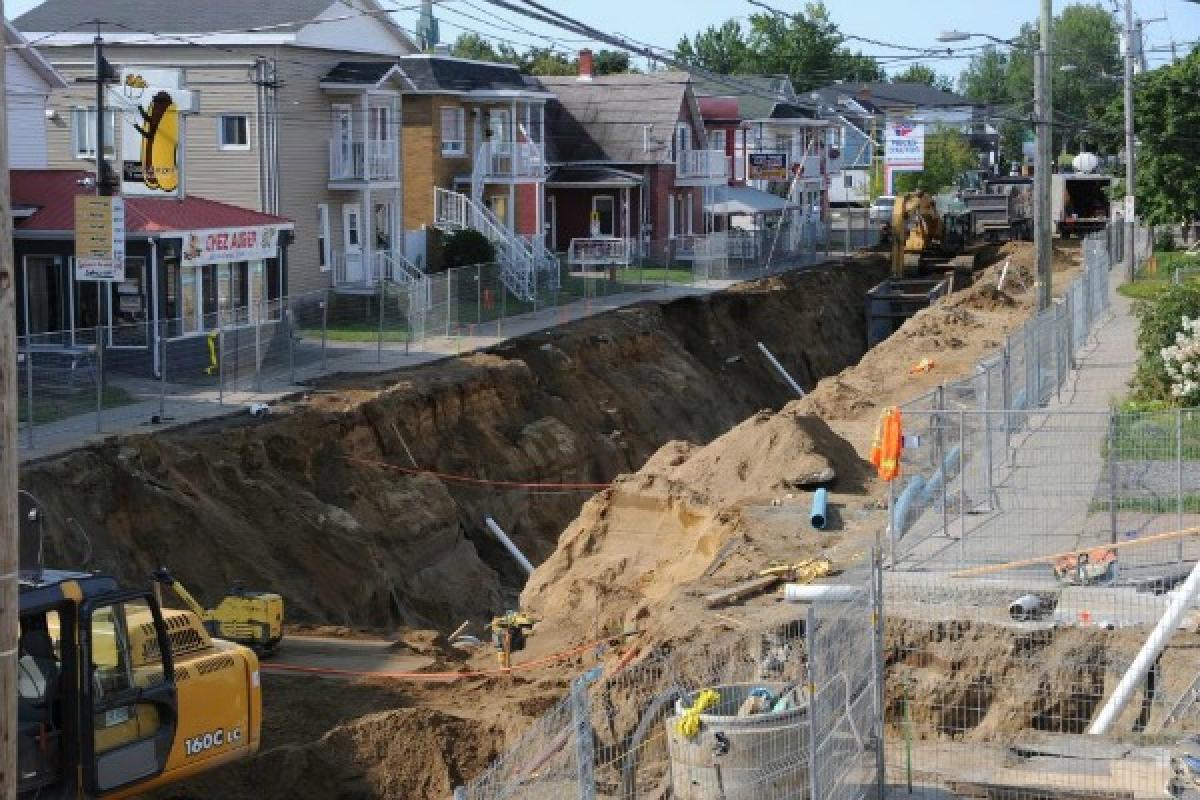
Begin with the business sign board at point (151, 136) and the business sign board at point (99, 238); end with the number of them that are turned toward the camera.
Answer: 2

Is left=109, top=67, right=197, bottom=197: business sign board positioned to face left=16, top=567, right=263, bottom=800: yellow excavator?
yes

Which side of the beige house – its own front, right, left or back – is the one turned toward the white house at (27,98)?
right

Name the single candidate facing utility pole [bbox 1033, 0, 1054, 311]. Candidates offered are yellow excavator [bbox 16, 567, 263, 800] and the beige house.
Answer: the beige house

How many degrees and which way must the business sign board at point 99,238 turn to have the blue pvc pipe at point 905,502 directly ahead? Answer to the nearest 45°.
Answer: approximately 45° to its left

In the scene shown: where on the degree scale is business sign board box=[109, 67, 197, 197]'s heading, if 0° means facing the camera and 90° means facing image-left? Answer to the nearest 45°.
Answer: approximately 0°
